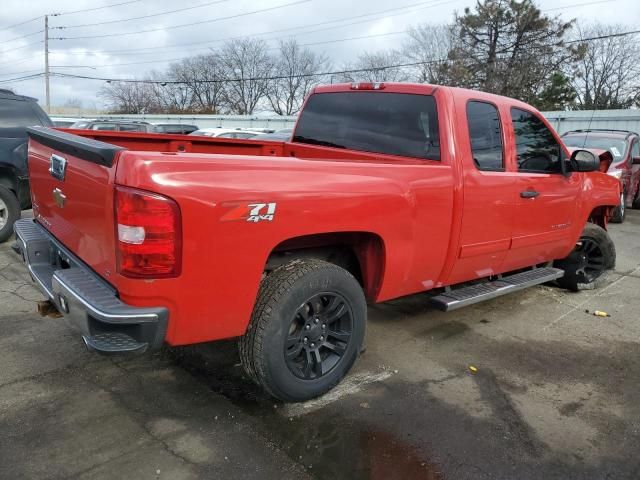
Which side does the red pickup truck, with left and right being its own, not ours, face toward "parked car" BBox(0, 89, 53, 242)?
left

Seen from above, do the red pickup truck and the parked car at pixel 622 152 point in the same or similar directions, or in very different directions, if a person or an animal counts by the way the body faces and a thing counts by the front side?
very different directions

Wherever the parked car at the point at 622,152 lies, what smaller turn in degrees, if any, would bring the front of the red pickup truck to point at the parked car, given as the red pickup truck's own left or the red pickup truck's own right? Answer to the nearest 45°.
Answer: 0° — it already faces it

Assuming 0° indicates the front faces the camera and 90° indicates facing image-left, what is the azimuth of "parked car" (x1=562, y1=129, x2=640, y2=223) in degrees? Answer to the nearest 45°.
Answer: approximately 45°

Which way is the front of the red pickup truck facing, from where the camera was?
facing away from the viewer and to the right of the viewer

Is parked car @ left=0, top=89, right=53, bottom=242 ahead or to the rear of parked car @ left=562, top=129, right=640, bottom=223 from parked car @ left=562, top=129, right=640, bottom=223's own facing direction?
ahead

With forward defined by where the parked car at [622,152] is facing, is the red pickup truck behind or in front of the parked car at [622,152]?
in front
